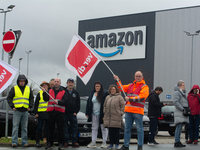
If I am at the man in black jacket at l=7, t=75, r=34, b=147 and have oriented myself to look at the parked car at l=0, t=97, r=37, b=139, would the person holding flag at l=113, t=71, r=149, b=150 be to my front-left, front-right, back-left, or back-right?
back-right

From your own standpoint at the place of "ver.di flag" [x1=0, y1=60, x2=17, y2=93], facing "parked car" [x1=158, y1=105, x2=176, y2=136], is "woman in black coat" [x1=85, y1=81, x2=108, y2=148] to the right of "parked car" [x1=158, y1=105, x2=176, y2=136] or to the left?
right

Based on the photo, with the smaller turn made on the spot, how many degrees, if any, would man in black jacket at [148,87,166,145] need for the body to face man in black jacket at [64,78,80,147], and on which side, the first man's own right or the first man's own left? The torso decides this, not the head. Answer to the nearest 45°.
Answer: approximately 135° to the first man's own right

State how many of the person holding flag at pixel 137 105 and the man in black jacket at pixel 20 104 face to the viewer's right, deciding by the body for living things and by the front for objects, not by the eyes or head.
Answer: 0

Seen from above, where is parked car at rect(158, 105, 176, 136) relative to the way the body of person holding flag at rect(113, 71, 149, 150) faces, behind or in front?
behind

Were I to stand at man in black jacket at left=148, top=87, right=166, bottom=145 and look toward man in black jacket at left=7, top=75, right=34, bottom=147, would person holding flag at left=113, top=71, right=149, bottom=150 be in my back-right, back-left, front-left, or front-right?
front-left

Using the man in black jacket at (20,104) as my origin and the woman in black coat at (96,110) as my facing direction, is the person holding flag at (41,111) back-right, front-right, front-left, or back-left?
front-left

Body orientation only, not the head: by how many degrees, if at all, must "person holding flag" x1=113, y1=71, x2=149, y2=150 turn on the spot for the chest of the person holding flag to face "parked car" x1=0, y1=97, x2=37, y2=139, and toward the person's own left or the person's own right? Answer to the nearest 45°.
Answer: approximately 90° to the person's own right

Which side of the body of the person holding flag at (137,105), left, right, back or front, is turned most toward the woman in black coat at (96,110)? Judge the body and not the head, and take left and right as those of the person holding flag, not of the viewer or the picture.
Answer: right

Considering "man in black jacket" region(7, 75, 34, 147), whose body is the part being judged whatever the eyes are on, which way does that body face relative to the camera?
toward the camera

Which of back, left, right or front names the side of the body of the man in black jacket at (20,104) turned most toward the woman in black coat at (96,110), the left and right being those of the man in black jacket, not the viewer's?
left

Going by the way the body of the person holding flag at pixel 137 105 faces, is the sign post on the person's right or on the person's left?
on the person's right
